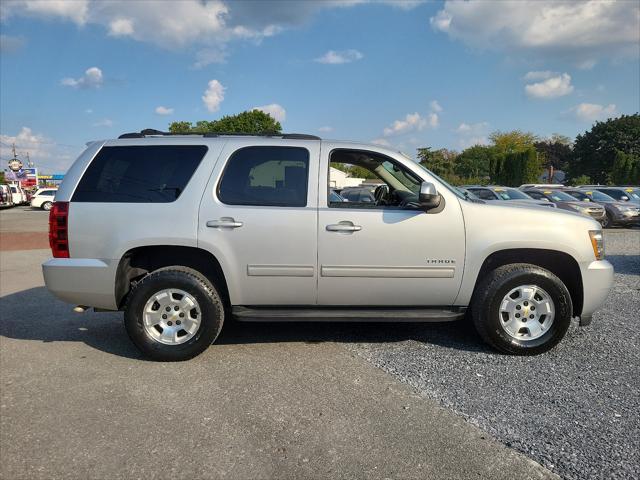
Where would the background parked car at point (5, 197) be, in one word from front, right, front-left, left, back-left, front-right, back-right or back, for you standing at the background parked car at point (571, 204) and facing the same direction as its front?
back-right

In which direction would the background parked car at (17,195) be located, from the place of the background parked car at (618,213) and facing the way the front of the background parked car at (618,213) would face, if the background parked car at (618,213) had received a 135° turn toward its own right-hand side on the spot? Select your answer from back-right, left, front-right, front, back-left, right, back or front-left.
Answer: front

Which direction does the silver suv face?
to the viewer's right

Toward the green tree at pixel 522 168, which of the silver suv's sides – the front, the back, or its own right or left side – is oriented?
left

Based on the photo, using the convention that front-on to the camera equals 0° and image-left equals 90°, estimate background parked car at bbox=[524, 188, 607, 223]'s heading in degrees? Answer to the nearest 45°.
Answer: approximately 315°

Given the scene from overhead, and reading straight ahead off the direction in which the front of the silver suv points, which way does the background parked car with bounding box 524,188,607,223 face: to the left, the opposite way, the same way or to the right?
to the right

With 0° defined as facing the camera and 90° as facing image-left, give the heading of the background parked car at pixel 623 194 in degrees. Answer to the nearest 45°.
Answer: approximately 315°

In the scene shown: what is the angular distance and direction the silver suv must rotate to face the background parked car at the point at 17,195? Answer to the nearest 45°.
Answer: approximately 135° to its left

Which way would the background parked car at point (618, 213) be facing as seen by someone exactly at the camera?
facing the viewer and to the right of the viewer

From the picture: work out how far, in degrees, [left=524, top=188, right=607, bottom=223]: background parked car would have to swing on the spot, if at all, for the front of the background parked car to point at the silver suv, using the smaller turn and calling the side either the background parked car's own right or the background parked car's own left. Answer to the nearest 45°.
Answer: approximately 45° to the background parked car's own right

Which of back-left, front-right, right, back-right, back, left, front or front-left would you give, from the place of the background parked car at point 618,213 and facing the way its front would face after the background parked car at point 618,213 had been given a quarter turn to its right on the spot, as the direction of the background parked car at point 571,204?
front

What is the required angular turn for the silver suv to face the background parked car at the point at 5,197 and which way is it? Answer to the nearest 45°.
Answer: approximately 135° to its left

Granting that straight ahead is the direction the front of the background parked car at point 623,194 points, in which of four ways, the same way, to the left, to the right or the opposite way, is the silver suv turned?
to the left
